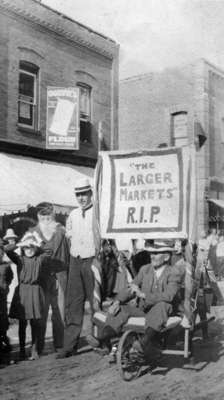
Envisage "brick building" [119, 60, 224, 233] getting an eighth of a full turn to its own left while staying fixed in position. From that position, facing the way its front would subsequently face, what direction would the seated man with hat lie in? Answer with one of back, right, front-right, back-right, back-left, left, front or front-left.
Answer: right

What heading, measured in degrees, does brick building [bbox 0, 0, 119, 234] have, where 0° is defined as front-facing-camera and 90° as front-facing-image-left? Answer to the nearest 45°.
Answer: approximately 315°

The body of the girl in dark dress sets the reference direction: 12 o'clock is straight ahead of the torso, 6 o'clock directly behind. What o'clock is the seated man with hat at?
The seated man with hat is roughly at 10 o'clock from the girl in dark dress.

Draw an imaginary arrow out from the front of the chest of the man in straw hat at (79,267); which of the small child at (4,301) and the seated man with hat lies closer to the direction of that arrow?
the seated man with hat

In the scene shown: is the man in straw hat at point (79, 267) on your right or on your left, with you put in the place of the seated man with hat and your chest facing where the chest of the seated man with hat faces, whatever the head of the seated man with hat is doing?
on your right

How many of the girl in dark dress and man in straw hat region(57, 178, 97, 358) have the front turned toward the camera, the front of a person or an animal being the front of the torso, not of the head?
2

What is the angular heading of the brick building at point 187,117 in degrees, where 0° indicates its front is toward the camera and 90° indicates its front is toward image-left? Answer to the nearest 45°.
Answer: approximately 315°

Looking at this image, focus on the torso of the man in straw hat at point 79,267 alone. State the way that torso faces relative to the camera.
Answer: toward the camera

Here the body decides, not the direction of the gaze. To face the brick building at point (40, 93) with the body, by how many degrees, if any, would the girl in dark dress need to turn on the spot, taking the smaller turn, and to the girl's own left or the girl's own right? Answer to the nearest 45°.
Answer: approximately 180°

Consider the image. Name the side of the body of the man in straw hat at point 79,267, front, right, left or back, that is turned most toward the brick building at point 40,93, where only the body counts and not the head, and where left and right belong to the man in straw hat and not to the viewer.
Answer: back

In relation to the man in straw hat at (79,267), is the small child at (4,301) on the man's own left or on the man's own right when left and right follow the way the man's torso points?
on the man's own right

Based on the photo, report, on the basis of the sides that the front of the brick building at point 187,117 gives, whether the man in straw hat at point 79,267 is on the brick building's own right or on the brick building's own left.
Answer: on the brick building's own right

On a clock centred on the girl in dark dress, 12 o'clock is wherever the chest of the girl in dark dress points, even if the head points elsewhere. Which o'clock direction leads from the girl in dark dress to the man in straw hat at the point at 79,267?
The man in straw hat is roughly at 8 o'clock from the girl in dark dress.

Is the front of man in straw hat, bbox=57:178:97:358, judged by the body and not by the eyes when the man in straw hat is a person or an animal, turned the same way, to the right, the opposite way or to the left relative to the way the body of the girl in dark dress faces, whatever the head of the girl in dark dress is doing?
the same way
